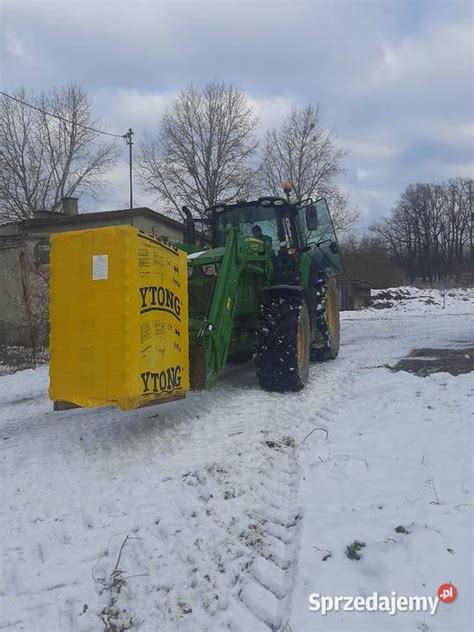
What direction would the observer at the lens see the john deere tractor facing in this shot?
facing the viewer and to the left of the viewer
